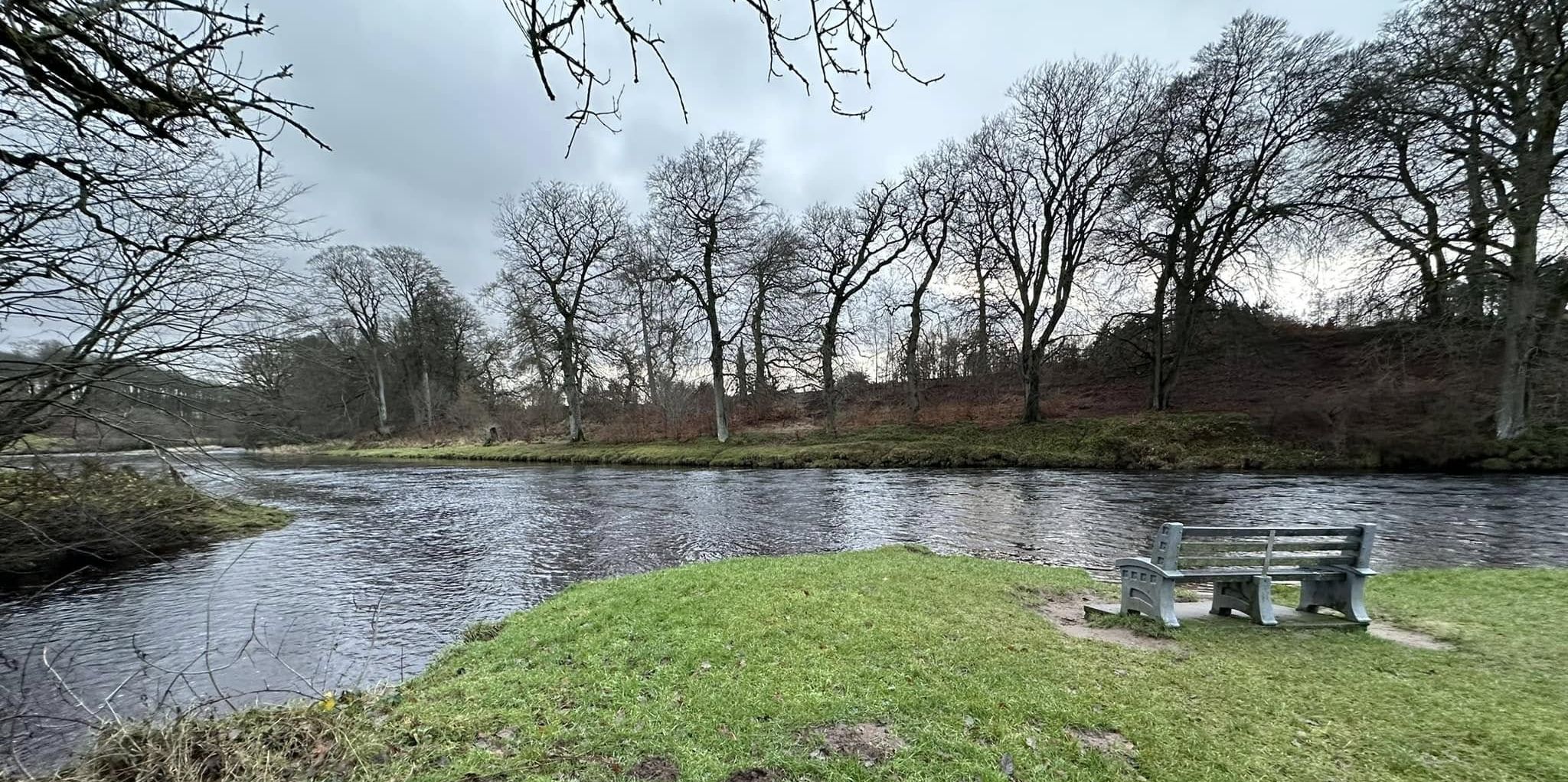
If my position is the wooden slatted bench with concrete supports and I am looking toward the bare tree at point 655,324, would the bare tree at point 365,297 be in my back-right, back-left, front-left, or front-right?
front-left

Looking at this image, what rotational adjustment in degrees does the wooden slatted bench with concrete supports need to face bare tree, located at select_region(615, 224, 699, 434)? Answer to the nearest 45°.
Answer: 0° — it already faces it

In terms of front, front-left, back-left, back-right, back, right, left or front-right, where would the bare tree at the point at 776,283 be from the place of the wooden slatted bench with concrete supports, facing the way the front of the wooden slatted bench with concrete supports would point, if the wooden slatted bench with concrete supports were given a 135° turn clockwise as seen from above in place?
back-left

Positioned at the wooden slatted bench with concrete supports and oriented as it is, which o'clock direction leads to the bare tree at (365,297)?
The bare tree is roughly at 11 o'clock from the wooden slatted bench with concrete supports.

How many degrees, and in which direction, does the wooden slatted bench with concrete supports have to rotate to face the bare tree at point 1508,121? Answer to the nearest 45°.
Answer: approximately 45° to its right

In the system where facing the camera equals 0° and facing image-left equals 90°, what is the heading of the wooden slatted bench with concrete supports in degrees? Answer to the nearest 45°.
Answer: approximately 135°
